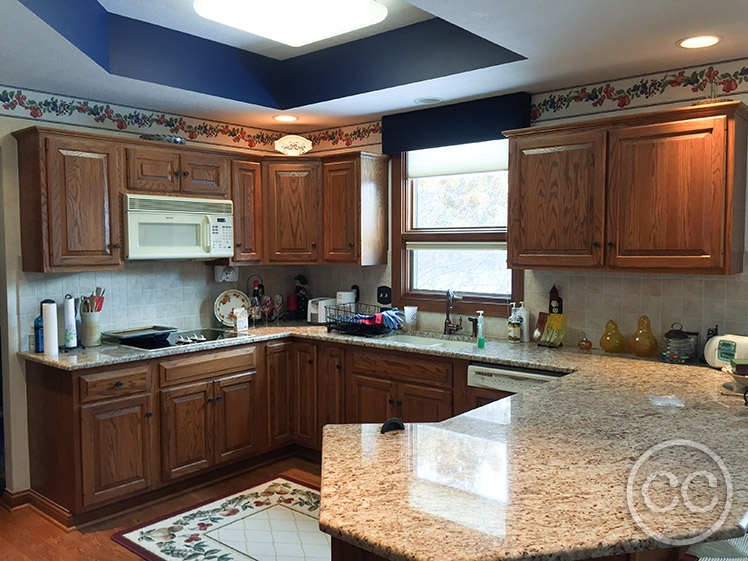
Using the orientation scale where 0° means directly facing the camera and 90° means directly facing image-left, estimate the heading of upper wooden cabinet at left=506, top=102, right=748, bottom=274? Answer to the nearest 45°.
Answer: approximately 45°

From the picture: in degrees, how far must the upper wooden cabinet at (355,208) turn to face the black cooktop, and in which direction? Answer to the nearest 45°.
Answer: approximately 45° to its right

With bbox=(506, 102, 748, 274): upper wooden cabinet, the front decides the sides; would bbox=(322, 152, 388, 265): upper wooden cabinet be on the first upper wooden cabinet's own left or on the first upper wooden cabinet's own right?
on the first upper wooden cabinet's own right

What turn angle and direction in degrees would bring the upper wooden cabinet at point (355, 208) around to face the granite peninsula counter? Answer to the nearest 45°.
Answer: approximately 45° to its left

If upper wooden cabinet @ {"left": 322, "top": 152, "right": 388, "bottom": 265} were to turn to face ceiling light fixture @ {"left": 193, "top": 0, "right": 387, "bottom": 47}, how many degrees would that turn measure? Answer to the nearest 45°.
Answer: approximately 45° to its left

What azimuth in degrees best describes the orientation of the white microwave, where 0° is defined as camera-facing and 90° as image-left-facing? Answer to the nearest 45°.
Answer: approximately 315°

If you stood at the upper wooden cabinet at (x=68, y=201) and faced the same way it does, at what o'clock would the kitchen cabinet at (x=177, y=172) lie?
The kitchen cabinet is roughly at 10 o'clock from the upper wooden cabinet.

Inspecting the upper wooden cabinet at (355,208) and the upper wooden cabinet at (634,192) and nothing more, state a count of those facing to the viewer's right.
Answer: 0

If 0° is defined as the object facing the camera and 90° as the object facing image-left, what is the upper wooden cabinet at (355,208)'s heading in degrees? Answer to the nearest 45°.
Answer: approximately 45°
